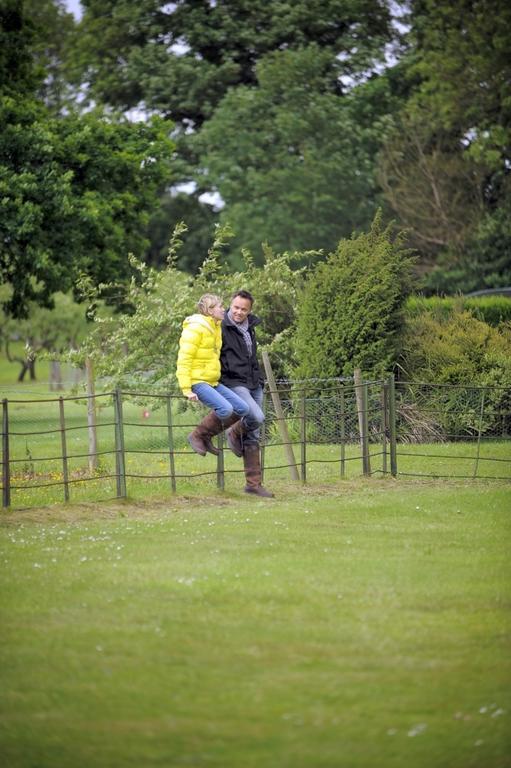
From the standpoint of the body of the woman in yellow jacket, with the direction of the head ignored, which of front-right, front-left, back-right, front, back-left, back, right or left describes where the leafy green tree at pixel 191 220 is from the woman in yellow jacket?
back-left

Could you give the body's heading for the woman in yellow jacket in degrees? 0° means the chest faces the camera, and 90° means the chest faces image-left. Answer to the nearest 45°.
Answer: approximately 315°

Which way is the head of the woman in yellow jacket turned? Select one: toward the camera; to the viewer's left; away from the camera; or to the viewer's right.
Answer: to the viewer's right

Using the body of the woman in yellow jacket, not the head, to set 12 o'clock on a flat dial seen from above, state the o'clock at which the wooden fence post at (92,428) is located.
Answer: The wooden fence post is roughly at 7 o'clock from the woman in yellow jacket.

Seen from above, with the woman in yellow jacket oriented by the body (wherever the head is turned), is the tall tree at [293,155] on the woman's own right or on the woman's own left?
on the woman's own left

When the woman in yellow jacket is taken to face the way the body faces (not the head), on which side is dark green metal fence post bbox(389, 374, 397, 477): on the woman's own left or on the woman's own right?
on the woman's own left

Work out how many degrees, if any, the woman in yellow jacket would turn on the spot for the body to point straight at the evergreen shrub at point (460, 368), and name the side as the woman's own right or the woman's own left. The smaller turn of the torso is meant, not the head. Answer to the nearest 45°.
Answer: approximately 90° to the woman's own left

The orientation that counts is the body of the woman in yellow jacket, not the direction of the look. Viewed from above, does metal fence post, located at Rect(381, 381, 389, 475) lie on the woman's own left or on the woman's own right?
on the woman's own left

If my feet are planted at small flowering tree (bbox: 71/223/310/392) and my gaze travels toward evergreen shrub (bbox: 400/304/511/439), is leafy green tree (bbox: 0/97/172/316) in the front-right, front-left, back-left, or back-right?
back-left
